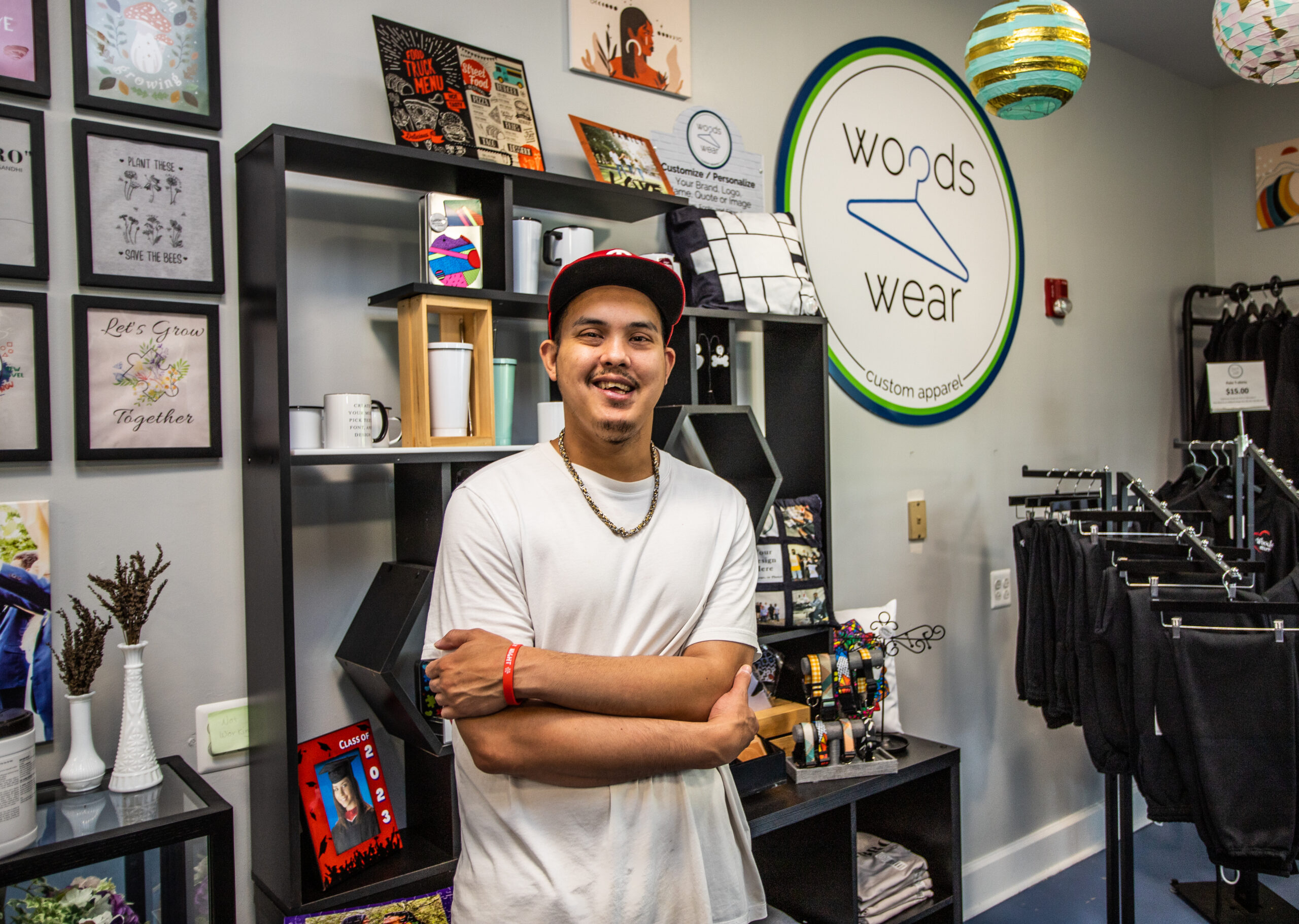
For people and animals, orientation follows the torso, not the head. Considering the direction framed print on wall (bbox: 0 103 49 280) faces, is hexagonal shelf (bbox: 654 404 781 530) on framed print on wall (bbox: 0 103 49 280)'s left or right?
on its left

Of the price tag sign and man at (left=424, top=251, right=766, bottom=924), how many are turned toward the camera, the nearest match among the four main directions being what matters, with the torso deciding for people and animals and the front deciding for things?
2

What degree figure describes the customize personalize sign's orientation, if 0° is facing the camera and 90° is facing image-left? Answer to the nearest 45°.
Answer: approximately 45°

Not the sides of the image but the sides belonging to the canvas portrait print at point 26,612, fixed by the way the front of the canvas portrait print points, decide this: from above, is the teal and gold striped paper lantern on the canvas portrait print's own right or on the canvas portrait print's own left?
on the canvas portrait print's own left

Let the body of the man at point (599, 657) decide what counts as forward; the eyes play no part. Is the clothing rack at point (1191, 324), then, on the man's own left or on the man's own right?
on the man's own left
